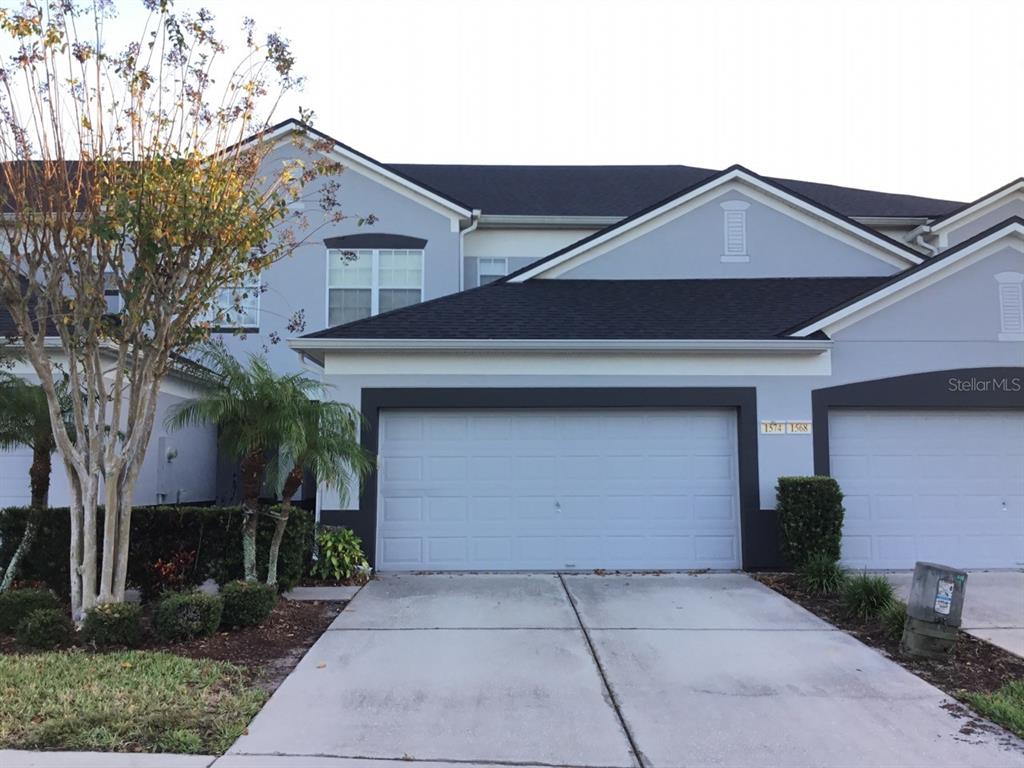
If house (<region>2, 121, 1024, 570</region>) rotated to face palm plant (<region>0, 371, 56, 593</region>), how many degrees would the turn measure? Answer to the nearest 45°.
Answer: approximately 45° to its right

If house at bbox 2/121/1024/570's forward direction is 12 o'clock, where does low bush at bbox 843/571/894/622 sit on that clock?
The low bush is roughly at 11 o'clock from the house.

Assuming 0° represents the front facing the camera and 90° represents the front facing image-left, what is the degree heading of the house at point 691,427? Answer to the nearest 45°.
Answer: approximately 0°

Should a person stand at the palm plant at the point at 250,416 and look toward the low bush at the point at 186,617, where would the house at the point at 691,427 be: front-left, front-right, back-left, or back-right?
back-left

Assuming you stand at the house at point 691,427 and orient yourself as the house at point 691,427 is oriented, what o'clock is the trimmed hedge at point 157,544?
The trimmed hedge is roughly at 2 o'clock from the house.

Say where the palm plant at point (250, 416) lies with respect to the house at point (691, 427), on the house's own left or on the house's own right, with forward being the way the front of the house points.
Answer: on the house's own right

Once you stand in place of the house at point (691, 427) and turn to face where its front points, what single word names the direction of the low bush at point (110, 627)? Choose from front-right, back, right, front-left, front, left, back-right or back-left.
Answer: front-right

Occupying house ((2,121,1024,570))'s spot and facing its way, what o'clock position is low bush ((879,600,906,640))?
The low bush is roughly at 11 o'clock from the house.

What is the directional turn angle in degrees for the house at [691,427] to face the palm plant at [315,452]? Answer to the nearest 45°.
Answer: approximately 45° to its right

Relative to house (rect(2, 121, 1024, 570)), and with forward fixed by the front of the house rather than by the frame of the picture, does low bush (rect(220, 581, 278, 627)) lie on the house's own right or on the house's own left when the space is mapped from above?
on the house's own right
